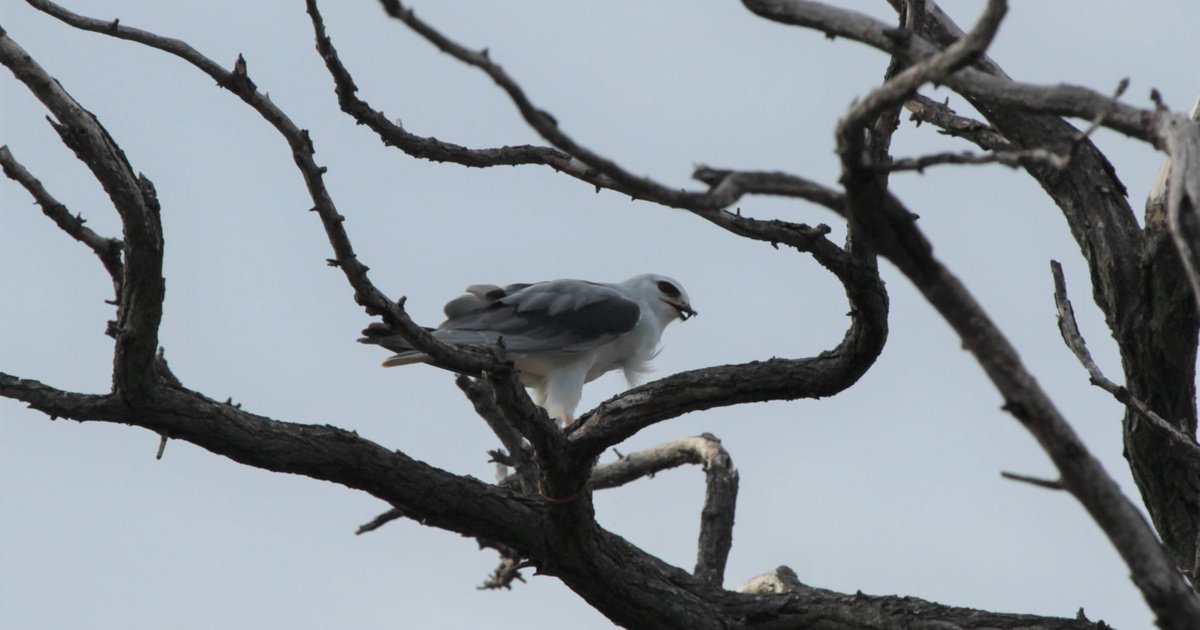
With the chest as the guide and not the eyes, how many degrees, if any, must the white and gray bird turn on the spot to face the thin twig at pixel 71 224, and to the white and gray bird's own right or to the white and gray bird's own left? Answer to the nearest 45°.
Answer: approximately 135° to the white and gray bird's own right

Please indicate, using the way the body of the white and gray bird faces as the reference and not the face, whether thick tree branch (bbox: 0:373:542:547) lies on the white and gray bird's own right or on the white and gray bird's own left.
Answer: on the white and gray bird's own right

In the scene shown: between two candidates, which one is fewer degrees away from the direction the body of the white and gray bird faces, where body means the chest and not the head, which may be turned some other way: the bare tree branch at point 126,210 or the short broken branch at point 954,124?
the short broken branch

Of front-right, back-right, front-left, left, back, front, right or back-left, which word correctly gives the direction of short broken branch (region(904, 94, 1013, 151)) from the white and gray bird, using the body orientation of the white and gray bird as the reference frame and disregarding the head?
front-right

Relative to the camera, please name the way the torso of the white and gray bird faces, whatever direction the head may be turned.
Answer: to the viewer's right

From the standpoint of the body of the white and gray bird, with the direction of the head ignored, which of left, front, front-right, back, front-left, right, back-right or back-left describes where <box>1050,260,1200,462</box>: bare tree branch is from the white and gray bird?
front-right

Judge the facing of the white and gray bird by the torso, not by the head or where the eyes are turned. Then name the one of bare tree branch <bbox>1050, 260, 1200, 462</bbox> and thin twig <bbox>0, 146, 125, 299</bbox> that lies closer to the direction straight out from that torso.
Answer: the bare tree branch
